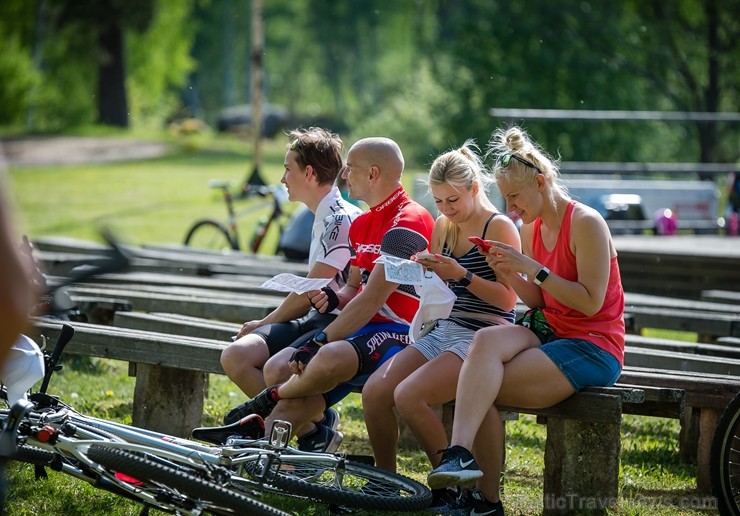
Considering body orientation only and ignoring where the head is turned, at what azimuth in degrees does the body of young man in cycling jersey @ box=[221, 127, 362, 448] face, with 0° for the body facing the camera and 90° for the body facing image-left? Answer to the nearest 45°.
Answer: approximately 90°

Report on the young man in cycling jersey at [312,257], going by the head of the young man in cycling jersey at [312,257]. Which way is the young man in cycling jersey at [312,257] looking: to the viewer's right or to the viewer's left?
to the viewer's left

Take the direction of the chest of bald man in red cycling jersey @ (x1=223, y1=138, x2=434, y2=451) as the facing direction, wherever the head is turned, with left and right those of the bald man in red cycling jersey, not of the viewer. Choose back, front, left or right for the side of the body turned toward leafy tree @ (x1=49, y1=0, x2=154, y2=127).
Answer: right

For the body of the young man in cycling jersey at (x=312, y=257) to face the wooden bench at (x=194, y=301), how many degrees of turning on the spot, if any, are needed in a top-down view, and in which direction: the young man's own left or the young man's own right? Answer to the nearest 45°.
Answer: approximately 90° to the young man's own right

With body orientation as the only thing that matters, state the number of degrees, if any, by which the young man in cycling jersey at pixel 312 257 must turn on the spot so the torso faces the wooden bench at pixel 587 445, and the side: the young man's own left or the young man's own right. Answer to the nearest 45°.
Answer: approximately 135° to the young man's own left

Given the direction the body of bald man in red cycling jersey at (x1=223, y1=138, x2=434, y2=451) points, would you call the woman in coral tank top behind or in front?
behind

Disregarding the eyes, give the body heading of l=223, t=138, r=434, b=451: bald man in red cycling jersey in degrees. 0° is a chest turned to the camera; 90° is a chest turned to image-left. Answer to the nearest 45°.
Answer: approximately 90°

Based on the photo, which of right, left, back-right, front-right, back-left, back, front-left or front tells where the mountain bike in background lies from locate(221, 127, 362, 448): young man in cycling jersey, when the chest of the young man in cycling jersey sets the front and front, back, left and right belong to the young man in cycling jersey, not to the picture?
right

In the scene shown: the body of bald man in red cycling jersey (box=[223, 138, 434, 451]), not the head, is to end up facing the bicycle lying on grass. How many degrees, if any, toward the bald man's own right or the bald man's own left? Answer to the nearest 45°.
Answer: approximately 45° to the bald man's own left

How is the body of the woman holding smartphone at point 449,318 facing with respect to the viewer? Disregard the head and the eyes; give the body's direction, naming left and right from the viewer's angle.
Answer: facing the viewer and to the left of the viewer

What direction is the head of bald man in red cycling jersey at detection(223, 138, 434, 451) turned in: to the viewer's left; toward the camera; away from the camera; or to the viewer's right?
to the viewer's left
